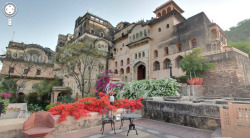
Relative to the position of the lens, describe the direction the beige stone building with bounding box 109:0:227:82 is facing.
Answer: facing the viewer and to the left of the viewer

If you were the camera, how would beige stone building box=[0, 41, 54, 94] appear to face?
facing the viewer

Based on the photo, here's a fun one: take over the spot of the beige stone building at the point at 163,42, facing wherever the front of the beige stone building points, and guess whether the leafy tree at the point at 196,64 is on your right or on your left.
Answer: on your left

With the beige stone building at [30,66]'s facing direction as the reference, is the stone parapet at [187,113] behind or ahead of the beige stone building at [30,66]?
ahead

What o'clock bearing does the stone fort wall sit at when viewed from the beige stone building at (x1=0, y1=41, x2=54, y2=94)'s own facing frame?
The stone fort wall is roughly at 11 o'clock from the beige stone building.

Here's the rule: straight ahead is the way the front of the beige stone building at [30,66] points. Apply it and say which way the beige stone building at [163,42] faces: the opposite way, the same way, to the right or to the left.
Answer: to the right

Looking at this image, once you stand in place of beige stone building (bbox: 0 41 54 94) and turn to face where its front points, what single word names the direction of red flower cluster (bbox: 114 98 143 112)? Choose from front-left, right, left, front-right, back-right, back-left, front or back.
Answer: front

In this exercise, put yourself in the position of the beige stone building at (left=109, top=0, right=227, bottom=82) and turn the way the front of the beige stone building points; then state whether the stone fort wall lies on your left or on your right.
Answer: on your left

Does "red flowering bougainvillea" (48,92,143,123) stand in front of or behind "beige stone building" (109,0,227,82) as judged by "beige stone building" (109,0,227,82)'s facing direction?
in front

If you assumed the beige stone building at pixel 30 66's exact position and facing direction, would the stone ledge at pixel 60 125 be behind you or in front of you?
in front

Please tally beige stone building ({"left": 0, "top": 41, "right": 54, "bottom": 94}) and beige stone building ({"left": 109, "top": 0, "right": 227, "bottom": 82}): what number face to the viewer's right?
0

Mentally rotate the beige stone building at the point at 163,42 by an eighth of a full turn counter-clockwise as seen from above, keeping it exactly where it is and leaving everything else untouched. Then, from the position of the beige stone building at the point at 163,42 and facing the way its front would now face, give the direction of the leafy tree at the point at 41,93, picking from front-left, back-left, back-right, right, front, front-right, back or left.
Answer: right

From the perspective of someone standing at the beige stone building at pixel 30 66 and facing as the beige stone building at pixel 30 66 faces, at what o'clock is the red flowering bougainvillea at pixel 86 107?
The red flowering bougainvillea is roughly at 12 o'clock from the beige stone building.
